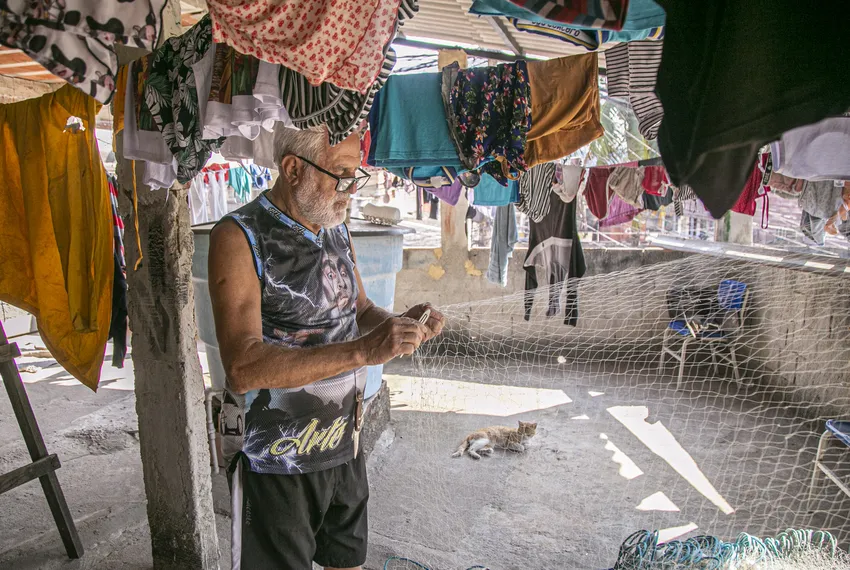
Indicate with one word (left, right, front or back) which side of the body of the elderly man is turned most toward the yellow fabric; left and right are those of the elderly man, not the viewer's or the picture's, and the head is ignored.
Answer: back

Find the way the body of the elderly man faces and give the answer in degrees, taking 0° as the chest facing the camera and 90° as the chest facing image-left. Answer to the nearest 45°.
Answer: approximately 315°

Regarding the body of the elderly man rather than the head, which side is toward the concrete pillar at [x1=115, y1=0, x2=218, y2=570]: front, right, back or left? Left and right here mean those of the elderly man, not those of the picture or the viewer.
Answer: back

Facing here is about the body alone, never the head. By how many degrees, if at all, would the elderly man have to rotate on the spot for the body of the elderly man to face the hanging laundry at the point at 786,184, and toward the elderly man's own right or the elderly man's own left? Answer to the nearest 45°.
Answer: approximately 90° to the elderly man's own left

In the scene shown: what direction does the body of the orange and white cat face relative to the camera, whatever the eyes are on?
to the viewer's right

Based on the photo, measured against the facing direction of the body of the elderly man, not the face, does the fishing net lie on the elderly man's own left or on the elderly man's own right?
on the elderly man's own left

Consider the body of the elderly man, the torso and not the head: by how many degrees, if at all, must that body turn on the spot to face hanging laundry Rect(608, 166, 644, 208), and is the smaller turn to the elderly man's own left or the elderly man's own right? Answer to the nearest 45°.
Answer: approximately 90° to the elderly man's own left

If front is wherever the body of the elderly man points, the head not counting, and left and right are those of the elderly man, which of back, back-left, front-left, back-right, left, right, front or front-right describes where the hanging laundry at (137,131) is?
back

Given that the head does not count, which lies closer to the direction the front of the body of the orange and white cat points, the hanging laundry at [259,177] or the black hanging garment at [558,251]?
the black hanging garment

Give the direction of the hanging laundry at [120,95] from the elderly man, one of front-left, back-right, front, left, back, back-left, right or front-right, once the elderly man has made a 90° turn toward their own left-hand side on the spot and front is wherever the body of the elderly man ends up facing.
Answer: left

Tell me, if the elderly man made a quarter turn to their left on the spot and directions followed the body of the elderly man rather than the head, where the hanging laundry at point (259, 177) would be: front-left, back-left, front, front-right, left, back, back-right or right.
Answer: front-left

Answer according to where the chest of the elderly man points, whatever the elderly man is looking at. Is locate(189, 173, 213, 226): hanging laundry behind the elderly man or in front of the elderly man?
behind

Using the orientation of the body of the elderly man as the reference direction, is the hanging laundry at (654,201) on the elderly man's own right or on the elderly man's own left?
on the elderly man's own left
